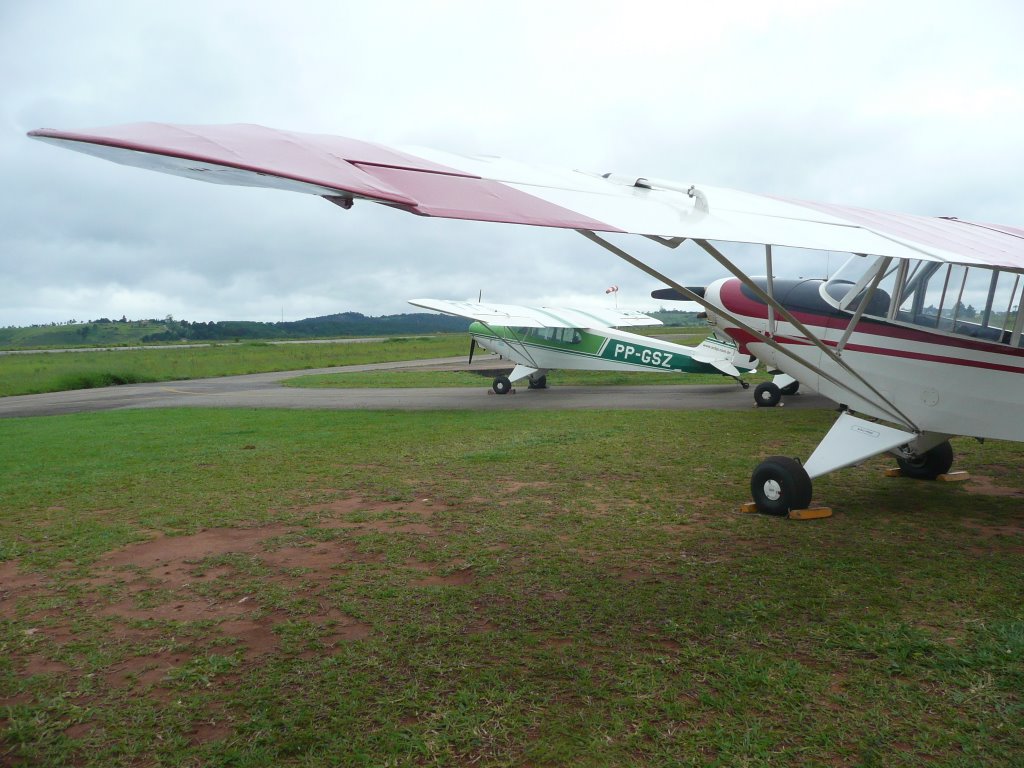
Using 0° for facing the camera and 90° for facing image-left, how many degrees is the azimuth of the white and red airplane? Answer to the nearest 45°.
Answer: approximately 135°

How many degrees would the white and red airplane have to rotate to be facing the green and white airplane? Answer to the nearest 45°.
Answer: approximately 45° to its right

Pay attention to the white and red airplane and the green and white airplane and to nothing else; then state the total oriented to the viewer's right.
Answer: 0

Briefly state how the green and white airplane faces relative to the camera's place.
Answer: facing away from the viewer and to the left of the viewer

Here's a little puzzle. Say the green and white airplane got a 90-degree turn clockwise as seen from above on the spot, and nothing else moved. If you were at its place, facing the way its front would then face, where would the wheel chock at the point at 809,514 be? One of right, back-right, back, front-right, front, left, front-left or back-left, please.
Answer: back-right
